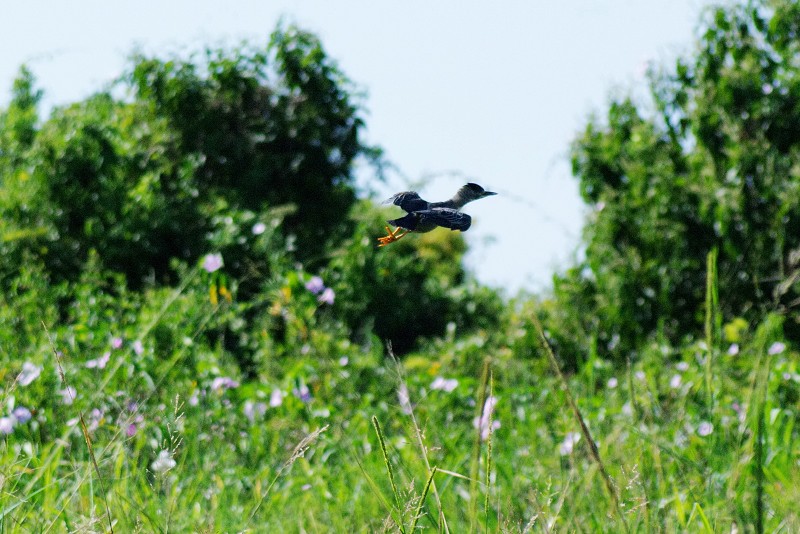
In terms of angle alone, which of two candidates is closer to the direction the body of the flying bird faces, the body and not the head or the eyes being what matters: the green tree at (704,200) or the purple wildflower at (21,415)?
the green tree

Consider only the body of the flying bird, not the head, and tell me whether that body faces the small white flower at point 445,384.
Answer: no

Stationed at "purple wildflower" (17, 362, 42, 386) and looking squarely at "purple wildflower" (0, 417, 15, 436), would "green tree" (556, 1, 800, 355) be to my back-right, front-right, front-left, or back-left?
back-left

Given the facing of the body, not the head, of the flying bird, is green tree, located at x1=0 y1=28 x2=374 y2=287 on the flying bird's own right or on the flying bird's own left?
on the flying bird's own left

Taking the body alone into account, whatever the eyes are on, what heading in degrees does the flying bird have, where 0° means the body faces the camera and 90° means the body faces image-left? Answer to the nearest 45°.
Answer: approximately 270°

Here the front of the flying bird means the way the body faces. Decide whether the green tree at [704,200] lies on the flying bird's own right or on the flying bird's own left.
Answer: on the flying bird's own left
